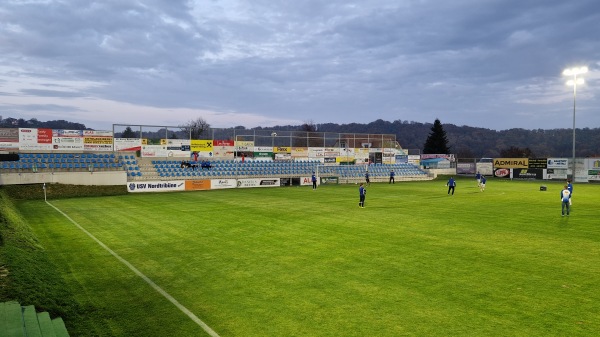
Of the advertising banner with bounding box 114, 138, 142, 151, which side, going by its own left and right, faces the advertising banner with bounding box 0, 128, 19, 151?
right

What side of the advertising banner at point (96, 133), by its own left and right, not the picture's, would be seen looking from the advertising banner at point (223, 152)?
left

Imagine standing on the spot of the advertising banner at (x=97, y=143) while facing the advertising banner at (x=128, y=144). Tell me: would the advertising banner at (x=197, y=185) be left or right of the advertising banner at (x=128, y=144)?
right

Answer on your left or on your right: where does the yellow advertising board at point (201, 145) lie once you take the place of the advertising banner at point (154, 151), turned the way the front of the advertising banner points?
on your left

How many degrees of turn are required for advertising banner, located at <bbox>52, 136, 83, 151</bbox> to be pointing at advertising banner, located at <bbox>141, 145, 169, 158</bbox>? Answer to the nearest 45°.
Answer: approximately 90° to its left
